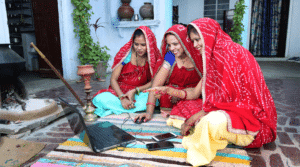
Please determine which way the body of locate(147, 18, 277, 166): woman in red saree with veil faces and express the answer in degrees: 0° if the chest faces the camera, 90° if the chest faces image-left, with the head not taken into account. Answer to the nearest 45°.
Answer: approximately 90°

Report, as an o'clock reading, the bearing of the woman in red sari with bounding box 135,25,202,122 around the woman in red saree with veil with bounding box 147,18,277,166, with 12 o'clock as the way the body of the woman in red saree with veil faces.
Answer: The woman in red sari is roughly at 2 o'clock from the woman in red saree with veil.

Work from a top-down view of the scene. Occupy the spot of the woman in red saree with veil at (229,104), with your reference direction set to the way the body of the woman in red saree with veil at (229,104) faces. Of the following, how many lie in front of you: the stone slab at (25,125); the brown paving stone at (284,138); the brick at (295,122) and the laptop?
2

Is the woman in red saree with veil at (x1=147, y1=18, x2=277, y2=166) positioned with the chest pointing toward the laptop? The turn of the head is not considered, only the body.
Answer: yes

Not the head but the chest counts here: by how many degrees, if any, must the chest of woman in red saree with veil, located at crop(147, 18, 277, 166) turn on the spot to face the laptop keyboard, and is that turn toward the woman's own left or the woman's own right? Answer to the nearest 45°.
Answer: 0° — they already face it

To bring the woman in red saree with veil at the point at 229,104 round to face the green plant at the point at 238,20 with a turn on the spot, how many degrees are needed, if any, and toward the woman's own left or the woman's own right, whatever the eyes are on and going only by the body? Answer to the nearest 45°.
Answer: approximately 90° to the woman's own right

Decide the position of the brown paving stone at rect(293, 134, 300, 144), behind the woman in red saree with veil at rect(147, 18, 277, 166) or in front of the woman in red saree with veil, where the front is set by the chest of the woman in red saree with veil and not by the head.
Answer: behind

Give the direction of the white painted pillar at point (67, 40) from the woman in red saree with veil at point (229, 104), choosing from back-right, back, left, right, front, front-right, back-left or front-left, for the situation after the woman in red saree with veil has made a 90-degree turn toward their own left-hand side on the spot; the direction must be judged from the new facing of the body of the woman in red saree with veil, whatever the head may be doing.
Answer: back-right

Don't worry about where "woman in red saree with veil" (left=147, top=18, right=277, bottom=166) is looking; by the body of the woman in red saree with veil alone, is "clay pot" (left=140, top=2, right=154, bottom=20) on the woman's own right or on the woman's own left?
on the woman's own right
